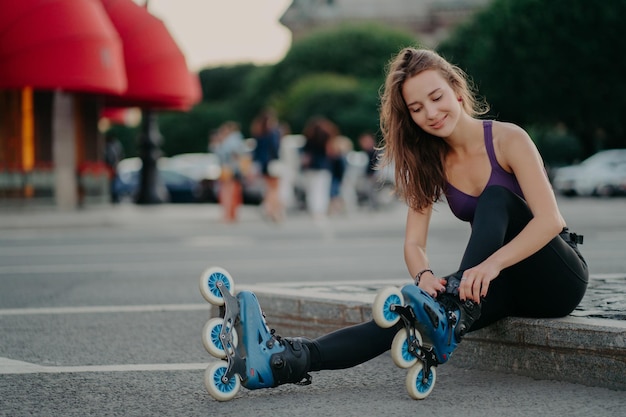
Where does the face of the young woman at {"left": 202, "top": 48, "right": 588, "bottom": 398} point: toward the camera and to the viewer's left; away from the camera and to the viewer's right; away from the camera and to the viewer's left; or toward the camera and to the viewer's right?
toward the camera and to the viewer's left

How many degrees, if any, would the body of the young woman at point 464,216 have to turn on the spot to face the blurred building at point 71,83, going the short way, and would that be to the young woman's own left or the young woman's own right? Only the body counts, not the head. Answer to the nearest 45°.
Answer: approximately 90° to the young woman's own right

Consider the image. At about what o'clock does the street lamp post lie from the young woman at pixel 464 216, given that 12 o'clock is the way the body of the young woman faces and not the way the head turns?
The street lamp post is roughly at 4 o'clock from the young woman.

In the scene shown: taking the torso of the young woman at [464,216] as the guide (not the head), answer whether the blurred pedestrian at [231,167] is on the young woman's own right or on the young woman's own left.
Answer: on the young woman's own right

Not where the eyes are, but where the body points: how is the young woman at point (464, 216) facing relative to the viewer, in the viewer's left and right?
facing the viewer and to the left of the viewer

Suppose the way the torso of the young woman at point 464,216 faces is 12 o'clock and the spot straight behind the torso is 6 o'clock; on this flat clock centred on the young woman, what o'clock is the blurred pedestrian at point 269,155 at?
The blurred pedestrian is roughly at 4 o'clock from the young woman.

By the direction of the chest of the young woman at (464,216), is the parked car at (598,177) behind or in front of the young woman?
behind

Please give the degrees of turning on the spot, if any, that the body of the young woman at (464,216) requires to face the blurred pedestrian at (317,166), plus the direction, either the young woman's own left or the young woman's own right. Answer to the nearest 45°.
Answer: approximately 135° to the young woman's own right

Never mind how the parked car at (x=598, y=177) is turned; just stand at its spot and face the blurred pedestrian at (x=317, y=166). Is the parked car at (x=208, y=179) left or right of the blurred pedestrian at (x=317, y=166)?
right

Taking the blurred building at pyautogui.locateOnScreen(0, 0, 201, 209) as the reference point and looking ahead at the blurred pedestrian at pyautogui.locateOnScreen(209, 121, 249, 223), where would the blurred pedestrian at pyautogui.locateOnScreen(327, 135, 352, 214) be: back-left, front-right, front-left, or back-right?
front-left

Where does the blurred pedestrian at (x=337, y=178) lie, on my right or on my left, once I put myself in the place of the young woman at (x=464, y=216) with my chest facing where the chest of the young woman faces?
on my right
